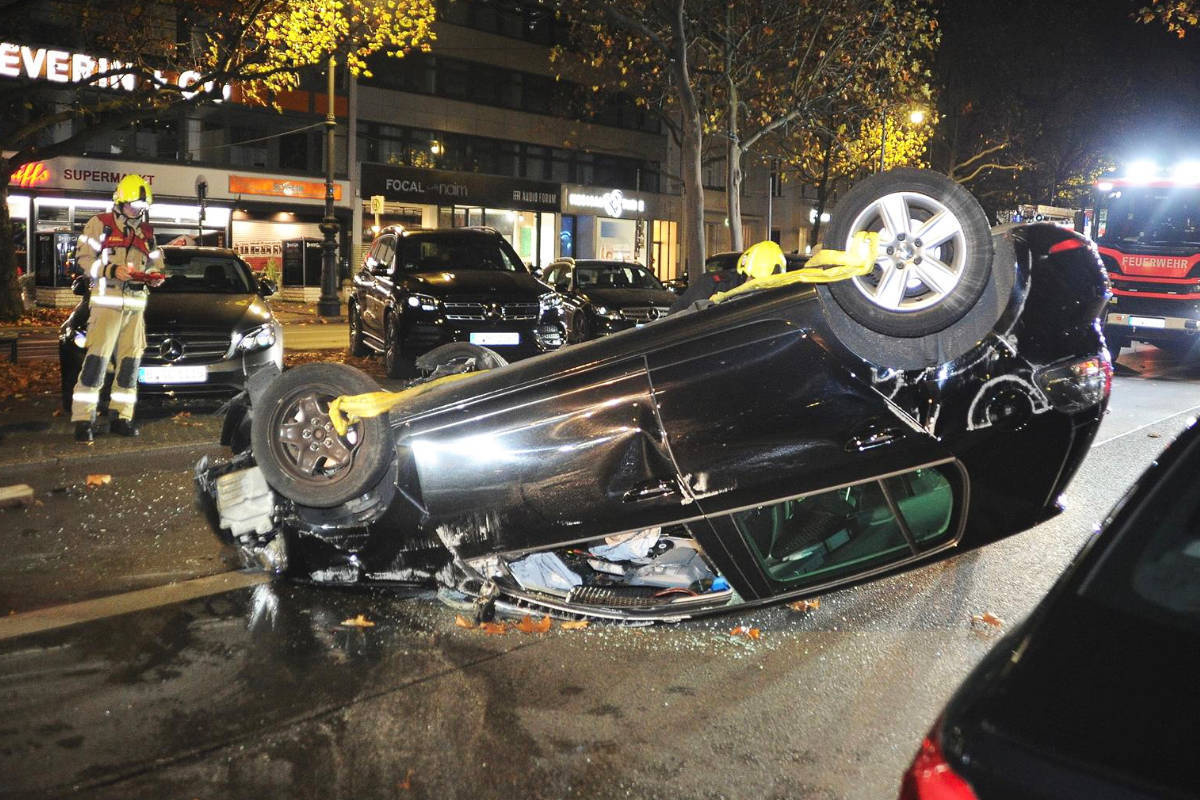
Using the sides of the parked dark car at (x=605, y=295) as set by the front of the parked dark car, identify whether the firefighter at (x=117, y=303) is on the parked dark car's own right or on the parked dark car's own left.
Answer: on the parked dark car's own right

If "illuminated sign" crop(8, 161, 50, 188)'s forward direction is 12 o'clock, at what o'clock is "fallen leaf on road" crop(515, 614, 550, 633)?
The fallen leaf on road is roughly at 12 o'clock from the illuminated sign.

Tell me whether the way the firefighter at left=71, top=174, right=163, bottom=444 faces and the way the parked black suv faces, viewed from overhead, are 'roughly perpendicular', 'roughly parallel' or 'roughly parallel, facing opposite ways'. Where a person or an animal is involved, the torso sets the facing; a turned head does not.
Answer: roughly parallel

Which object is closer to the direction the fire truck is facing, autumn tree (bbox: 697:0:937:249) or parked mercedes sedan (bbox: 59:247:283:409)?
the parked mercedes sedan

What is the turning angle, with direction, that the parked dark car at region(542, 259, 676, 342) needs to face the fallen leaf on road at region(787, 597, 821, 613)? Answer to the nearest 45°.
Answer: approximately 45° to its right

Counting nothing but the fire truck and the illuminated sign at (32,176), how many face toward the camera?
2

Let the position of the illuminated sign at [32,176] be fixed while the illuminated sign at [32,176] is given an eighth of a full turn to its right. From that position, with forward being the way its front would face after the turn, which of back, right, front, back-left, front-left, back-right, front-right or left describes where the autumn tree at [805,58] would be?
left

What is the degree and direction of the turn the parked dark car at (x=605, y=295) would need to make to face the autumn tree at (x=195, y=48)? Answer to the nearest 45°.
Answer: approximately 135° to its right

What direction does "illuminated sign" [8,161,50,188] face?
toward the camera

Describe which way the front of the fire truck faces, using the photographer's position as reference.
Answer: facing the viewer
